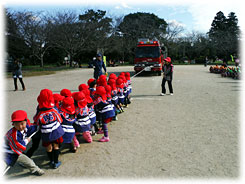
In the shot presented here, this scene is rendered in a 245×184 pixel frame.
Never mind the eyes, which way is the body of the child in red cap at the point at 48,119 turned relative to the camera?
away from the camera

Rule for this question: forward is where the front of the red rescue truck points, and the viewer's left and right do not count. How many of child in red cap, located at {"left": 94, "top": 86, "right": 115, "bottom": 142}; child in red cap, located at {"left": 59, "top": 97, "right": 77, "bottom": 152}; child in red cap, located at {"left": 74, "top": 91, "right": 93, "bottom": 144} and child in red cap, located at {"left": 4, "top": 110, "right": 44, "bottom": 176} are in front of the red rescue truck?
4

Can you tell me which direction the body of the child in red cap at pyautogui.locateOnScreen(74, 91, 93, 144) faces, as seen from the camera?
away from the camera

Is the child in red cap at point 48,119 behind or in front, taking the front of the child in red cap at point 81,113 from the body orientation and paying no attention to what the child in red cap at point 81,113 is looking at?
behind

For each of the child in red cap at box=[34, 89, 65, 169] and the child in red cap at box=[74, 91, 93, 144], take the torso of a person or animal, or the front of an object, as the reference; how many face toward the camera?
0

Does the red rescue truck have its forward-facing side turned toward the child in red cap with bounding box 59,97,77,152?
yes

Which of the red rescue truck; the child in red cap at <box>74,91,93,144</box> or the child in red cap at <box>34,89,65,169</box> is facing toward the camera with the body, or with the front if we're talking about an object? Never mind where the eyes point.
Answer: the red rescue truck

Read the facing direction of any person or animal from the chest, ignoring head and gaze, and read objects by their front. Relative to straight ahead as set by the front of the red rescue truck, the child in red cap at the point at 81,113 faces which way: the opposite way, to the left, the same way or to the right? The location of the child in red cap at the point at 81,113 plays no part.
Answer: the opposite way

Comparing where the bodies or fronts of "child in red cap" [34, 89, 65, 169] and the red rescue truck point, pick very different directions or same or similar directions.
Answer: very different directions

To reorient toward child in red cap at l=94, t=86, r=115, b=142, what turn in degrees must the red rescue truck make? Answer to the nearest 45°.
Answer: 0° — it already faces them

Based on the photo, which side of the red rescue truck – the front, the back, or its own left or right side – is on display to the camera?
front

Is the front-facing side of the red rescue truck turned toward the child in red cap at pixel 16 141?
yes
